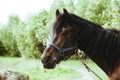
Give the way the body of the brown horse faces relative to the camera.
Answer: to the viewer's left
